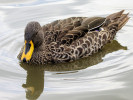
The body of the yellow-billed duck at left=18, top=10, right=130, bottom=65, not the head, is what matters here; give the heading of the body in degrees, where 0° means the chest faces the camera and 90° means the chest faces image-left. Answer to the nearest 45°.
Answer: approximately 45°
